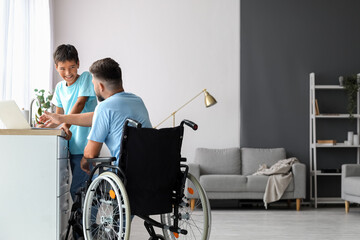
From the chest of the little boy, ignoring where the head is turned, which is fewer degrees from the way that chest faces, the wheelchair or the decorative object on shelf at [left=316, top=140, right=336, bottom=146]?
the wheelchair

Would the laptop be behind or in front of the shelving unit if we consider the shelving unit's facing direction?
in front

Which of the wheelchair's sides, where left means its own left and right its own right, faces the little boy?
front

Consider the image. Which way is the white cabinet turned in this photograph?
to the viewer's right

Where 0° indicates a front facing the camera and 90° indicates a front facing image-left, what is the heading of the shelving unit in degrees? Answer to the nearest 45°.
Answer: approximately 0°

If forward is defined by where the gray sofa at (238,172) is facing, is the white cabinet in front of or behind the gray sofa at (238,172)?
in front

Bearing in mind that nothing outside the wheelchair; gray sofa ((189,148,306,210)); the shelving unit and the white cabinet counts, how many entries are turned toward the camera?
2

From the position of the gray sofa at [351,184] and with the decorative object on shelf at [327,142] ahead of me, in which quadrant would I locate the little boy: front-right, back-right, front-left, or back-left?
back-left

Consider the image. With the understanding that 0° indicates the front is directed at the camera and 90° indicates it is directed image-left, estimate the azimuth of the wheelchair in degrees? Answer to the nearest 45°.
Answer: approximately 135°

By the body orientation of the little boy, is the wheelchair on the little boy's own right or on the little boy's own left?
on the little boy's own left

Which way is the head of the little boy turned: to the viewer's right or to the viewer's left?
to the viewer's right
